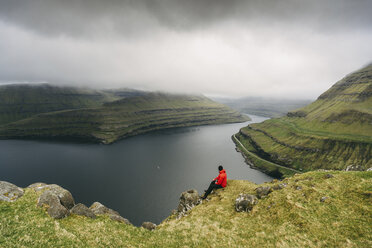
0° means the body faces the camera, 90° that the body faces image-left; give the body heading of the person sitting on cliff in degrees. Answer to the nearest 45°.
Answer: approximately 90°

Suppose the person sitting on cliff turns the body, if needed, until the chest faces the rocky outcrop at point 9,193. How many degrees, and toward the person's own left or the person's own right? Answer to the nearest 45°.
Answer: approximately 45° to the person's own left

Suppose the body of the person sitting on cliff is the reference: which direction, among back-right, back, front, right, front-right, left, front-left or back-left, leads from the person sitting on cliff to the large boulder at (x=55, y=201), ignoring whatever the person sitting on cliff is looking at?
front-left

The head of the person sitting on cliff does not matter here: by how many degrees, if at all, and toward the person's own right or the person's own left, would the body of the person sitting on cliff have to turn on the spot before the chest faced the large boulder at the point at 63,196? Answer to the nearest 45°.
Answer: approximately 45° to the person's own left

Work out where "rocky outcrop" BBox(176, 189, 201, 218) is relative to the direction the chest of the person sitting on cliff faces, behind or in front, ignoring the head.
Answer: in front
